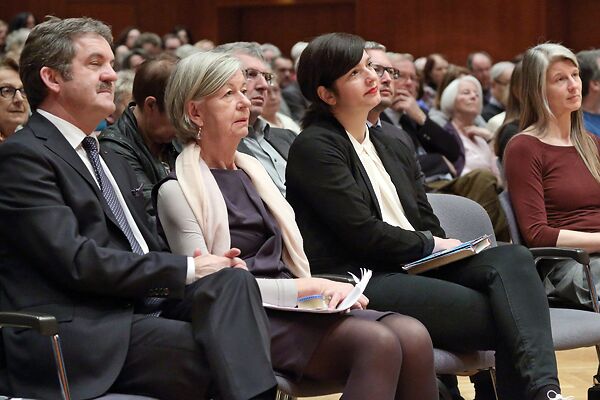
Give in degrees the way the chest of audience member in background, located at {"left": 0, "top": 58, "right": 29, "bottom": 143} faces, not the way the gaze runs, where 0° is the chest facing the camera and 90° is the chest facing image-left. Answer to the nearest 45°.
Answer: approximately 315°

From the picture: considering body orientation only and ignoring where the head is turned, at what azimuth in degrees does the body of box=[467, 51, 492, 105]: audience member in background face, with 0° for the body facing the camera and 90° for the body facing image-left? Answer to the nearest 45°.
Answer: approximately 315°

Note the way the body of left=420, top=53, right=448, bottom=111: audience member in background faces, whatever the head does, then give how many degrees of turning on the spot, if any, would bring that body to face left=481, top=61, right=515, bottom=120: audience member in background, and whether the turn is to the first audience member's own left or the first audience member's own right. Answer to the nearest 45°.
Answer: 0° — they already face them

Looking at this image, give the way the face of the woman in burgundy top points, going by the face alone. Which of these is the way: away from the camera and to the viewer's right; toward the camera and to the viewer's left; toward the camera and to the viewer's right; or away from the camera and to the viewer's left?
toward the camera and to the viewer's right

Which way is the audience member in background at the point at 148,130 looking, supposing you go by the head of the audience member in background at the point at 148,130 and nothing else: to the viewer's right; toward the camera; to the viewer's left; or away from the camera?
to the viewer's right

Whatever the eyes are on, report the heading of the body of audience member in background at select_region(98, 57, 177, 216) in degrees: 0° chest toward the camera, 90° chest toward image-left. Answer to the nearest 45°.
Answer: approximately 315°

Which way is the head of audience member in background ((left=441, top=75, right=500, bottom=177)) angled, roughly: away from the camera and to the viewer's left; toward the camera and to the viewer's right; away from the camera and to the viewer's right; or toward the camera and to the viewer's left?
toward the camera and to the viewer's right

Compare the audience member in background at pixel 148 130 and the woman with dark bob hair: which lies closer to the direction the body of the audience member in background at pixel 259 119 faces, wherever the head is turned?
the woman with dark bob hair

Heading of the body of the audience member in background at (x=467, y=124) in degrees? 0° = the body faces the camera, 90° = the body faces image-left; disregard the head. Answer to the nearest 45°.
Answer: approximately 315°

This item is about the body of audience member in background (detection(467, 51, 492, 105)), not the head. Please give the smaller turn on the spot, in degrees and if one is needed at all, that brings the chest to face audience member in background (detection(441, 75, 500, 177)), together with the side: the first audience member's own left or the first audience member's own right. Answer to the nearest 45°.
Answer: approximately 45° to the first audience member's own right
